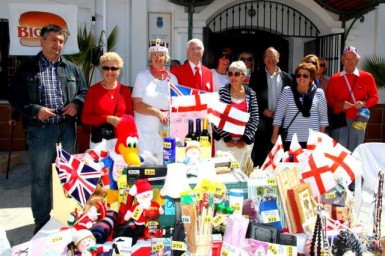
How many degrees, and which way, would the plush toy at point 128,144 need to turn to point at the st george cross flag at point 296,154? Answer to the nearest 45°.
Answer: approximately 45° to its left

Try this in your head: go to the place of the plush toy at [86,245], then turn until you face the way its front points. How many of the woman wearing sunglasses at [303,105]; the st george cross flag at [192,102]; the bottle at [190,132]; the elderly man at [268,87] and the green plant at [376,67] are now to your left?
5

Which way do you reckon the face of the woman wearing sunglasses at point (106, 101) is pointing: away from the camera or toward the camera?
toward the camera

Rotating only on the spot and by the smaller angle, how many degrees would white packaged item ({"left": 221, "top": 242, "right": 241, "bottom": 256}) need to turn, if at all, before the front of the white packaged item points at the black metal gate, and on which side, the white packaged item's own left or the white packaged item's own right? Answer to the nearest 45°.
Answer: approximately 180°

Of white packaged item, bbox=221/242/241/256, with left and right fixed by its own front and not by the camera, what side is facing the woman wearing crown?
back

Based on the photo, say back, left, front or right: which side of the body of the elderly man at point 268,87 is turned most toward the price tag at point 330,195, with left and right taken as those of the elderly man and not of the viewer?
front

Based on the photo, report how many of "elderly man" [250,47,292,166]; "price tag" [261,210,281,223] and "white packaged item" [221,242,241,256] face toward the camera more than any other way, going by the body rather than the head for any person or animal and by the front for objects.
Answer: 3

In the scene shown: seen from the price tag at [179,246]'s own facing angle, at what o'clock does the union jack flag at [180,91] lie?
The union jack flag is roughly at 6 o'clock from the price tag.

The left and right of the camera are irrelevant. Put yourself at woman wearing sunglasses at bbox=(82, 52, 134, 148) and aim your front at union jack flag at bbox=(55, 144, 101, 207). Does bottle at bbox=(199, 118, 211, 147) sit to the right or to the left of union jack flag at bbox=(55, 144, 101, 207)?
left

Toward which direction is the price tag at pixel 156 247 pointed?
toward the camera

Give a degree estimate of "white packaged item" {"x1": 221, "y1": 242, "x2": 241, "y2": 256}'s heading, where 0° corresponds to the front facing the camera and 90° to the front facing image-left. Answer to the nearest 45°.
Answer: approximately 0°

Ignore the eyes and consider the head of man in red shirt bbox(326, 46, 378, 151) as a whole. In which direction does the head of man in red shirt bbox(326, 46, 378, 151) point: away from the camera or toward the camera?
toward the camera

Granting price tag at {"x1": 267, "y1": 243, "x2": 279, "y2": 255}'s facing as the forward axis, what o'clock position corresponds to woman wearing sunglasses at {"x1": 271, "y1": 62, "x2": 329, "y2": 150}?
The woman wearing sunglasses is roughly at 6 o'clock from the price tag.

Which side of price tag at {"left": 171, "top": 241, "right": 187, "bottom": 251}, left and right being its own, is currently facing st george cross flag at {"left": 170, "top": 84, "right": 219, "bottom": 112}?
back

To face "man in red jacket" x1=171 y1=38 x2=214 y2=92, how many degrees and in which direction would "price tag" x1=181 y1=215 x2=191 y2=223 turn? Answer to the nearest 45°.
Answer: approximately 180°
